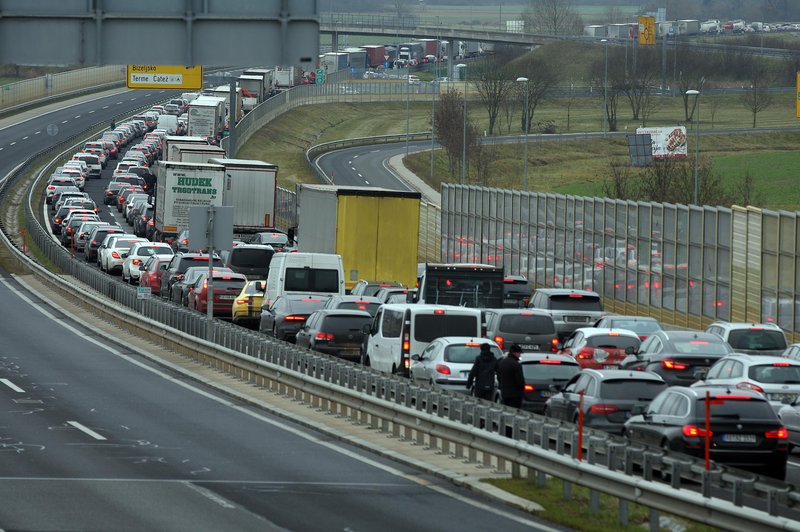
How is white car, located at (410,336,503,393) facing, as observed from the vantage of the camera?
facing away from the viewer and to the left of the viewer

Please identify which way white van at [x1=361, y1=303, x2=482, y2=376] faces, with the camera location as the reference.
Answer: facing away from the viewer and to the left of the viewer

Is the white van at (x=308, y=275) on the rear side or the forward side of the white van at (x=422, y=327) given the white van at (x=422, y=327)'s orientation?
on the forward side

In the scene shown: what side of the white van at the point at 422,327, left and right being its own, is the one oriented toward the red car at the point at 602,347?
right

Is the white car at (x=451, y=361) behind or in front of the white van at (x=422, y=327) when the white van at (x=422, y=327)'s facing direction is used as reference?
behind

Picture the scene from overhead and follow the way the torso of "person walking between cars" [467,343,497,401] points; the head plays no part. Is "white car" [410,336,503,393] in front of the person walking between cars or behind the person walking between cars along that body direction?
in front

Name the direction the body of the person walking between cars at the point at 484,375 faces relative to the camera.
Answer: away from the camera

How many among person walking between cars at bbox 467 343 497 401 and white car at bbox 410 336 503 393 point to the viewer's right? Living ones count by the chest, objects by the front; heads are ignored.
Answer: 0

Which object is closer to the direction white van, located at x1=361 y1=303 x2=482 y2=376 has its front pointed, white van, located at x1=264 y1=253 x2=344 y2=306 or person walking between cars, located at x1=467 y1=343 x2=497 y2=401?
the white van

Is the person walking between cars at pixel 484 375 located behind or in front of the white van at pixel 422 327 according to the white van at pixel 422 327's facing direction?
behind
